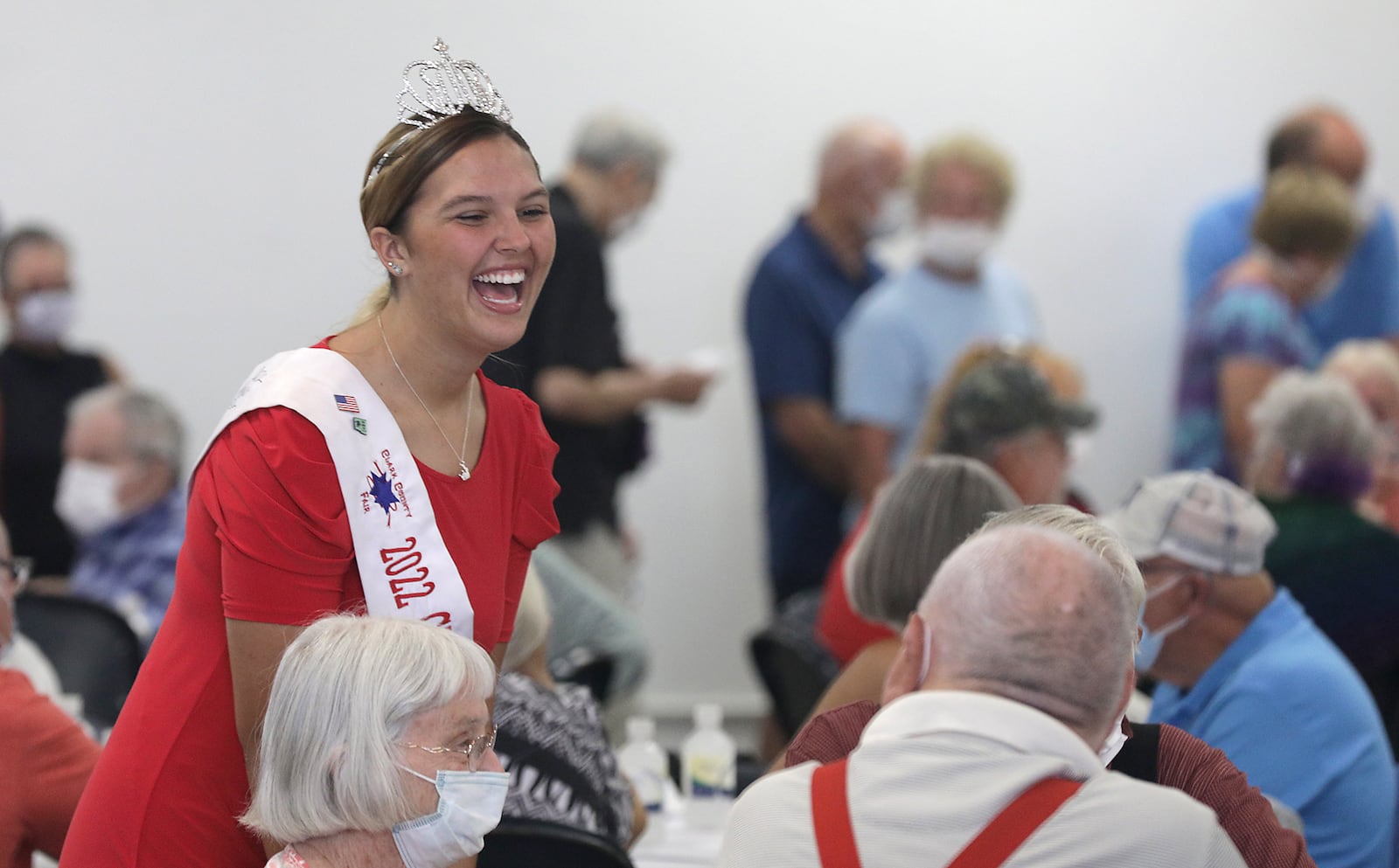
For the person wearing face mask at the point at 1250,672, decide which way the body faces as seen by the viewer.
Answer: to the viewer's left

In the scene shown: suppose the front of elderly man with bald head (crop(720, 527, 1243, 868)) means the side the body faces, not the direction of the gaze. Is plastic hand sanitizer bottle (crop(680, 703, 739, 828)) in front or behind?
in front

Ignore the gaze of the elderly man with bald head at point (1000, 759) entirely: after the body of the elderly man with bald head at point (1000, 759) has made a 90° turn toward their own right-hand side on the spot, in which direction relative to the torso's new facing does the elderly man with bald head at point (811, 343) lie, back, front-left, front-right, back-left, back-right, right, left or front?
left

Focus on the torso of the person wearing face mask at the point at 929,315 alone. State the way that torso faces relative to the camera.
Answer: toward the camera

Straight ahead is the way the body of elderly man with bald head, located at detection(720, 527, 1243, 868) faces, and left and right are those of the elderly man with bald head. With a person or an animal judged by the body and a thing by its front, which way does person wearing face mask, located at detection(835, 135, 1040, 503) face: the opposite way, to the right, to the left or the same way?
the opposite way

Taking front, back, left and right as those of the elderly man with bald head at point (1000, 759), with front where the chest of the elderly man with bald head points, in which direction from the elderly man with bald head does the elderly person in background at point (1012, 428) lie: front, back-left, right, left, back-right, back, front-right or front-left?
front

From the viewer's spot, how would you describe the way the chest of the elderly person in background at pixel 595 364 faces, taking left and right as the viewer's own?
facing to the right of the viewer

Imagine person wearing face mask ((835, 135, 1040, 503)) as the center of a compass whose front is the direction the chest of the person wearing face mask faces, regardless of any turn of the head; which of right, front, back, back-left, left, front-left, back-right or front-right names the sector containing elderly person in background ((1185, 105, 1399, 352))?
back-left

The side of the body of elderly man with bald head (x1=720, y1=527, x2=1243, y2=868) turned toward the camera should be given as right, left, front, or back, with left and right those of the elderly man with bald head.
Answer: back

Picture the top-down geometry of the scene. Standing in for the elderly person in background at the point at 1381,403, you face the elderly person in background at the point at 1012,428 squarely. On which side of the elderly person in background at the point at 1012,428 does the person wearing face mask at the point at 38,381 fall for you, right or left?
right

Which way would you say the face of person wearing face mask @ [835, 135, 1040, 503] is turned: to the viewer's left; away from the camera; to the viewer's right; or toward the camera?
toward the camera

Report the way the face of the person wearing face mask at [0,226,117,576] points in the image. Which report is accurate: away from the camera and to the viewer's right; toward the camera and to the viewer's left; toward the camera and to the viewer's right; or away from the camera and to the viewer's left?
toward the camera and to the viewer's right

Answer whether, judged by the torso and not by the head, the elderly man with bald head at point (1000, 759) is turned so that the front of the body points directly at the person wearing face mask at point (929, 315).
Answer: yes

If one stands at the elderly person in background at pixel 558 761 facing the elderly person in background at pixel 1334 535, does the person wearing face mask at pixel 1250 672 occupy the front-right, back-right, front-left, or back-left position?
front-right
